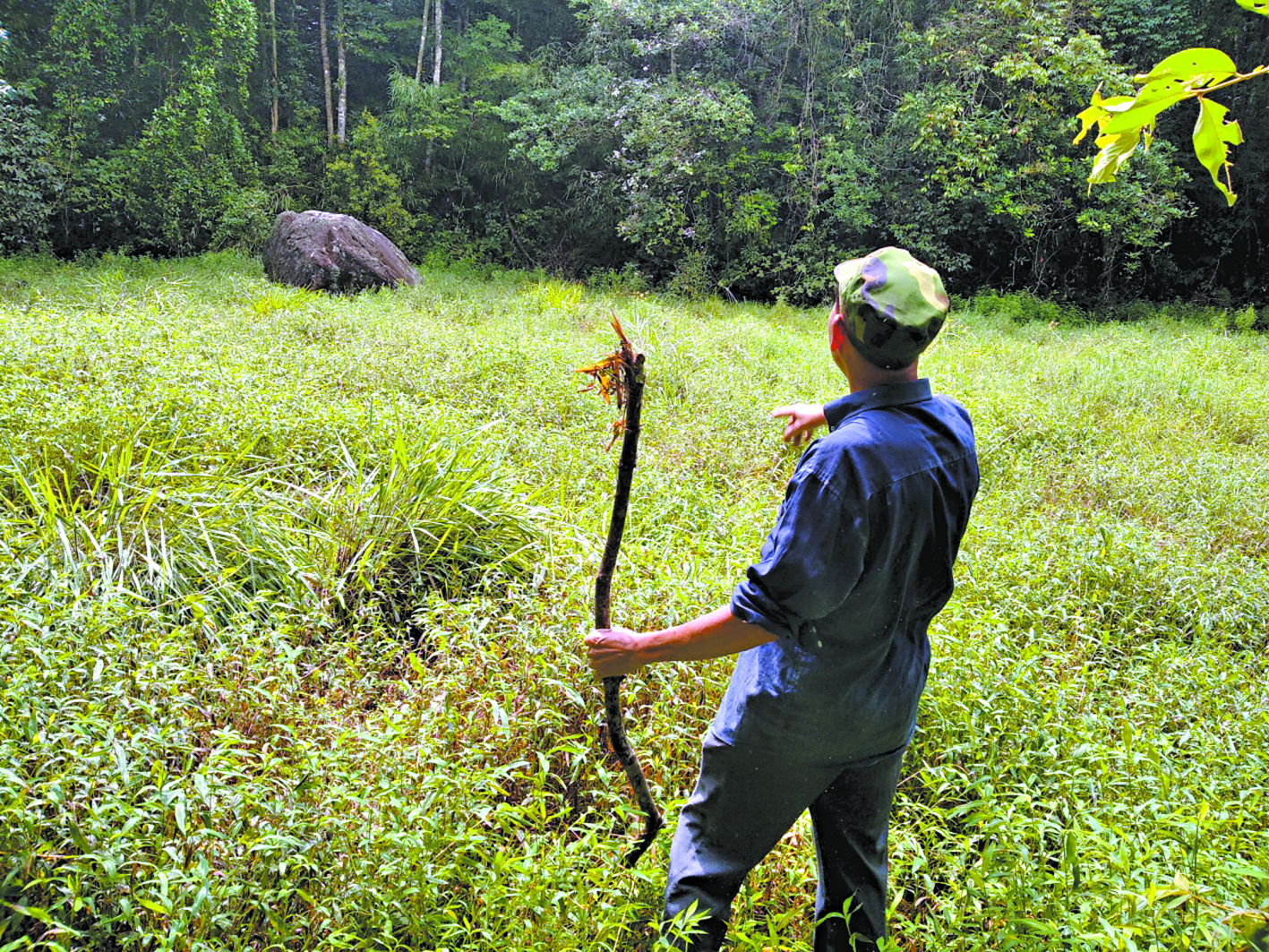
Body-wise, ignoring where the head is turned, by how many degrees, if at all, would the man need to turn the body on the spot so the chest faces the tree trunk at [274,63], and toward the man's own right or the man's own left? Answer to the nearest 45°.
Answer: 0° — they already face it

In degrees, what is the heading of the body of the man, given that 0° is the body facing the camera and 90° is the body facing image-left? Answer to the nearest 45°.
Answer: approximately 135°

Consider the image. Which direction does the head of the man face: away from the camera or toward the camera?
away from the camera
